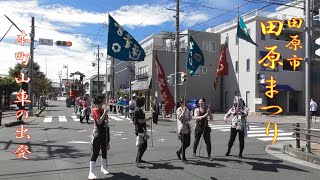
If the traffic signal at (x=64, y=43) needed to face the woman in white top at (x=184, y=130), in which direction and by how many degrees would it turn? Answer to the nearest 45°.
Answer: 0° — it already faces them

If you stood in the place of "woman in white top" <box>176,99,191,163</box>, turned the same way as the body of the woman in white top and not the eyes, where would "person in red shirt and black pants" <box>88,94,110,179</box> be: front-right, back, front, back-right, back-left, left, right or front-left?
right

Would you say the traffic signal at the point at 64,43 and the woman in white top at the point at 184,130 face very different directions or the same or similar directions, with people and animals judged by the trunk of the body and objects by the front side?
same or similar directions

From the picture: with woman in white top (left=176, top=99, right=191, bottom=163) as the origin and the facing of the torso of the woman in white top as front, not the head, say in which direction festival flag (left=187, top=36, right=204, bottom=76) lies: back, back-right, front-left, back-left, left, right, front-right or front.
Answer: back-left

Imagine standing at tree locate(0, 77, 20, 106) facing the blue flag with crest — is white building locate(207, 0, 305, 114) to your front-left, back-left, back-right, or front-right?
front-left

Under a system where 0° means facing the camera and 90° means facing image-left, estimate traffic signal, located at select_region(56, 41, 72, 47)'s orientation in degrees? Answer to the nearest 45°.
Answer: approximately 0°

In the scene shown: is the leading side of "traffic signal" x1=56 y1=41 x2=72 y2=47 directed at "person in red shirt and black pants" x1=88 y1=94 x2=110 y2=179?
yes

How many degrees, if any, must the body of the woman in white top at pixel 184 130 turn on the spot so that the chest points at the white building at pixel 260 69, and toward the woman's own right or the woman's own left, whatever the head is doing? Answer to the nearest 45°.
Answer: approximately 135° to the woman's own left

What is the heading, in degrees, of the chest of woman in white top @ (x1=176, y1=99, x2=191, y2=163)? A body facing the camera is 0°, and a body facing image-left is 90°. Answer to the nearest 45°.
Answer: approximately 315°

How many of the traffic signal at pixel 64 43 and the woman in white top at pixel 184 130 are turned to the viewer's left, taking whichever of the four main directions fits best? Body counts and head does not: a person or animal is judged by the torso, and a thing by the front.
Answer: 0

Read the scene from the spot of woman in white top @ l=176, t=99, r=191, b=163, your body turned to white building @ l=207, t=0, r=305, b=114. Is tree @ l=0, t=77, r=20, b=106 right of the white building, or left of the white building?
left

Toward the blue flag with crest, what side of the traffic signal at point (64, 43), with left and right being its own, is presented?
front
